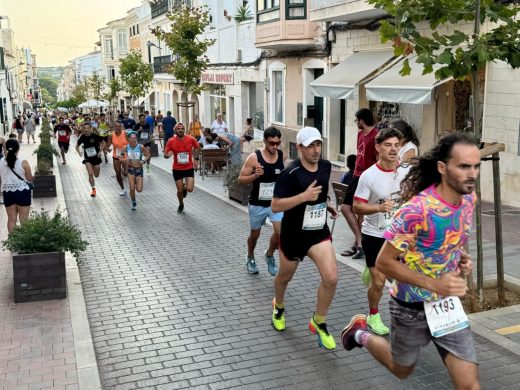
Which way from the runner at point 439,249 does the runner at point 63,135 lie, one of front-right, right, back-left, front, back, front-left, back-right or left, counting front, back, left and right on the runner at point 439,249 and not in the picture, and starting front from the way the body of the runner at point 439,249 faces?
back

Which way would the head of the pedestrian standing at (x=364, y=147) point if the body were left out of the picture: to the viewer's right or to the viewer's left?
to the viewer's left

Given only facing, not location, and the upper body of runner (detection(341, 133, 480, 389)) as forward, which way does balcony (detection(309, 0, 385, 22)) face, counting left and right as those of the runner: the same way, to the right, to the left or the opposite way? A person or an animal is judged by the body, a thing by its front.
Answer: to the right

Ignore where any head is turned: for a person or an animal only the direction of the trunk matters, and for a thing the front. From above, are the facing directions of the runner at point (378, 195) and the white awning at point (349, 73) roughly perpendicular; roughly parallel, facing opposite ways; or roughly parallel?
roughly perpendicular

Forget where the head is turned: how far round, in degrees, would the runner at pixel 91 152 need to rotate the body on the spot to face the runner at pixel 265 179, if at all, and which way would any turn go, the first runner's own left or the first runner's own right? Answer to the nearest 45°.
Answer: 0° — they already face them

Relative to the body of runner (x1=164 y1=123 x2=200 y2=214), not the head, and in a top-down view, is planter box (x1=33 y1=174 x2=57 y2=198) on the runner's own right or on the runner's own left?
on the runner's own right

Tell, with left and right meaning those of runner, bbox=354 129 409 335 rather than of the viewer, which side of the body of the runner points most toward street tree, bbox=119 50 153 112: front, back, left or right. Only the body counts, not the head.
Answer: back

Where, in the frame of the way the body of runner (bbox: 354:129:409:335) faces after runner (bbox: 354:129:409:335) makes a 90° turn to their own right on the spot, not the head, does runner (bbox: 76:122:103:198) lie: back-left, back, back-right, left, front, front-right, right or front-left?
right

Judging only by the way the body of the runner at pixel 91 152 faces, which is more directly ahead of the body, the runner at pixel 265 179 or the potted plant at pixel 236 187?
the runner

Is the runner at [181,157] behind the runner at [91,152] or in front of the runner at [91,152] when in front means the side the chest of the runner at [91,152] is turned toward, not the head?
in front

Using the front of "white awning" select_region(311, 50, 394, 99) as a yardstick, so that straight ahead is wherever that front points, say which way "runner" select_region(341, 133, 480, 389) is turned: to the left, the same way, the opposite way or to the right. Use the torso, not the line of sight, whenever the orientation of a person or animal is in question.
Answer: to the left

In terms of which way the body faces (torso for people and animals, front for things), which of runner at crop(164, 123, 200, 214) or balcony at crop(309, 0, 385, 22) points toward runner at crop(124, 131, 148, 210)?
the balcony
